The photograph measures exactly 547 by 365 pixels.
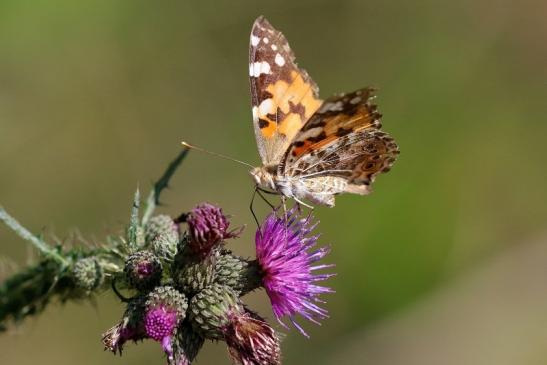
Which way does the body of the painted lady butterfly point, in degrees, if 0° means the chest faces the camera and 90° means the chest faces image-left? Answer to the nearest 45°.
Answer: approximately 90°
